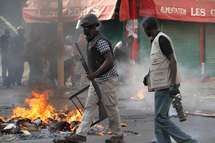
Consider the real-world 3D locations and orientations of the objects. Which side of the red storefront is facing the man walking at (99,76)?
front

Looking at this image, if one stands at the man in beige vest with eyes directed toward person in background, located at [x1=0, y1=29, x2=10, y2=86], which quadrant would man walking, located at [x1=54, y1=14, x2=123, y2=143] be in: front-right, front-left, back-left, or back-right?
front-left

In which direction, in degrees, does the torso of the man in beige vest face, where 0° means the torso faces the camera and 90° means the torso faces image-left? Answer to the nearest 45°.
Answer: approximately 90°

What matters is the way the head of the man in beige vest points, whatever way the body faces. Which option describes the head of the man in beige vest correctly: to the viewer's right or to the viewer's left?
to the viewer's left

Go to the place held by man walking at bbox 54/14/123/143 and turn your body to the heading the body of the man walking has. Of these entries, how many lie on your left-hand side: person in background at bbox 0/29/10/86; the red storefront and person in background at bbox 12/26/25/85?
0

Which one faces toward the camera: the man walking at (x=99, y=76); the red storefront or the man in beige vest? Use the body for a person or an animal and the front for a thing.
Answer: the red storefront

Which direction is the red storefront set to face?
toward the camera

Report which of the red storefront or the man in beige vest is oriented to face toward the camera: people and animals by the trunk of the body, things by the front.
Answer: the red storefront

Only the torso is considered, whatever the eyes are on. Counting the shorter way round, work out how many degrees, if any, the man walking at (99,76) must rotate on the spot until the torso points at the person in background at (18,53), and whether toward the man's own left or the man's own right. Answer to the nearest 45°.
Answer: approximately 90° to the man's own right

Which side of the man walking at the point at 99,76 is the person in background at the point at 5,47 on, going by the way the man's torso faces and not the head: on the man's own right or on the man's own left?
on the man's own right
